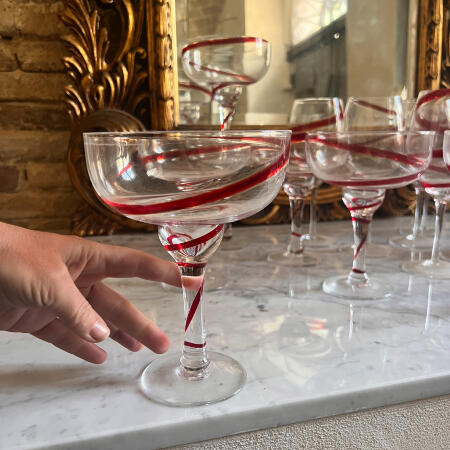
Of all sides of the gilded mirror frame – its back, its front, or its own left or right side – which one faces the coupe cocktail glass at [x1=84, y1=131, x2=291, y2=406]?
front

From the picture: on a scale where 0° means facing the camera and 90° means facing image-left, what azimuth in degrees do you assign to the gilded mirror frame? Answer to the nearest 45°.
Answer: approximately 0°
